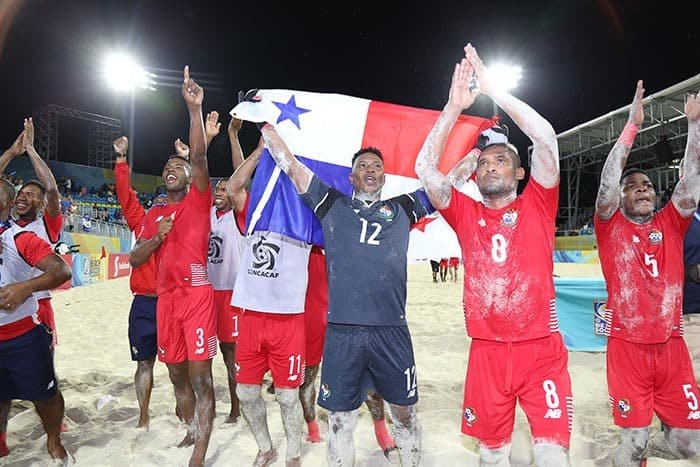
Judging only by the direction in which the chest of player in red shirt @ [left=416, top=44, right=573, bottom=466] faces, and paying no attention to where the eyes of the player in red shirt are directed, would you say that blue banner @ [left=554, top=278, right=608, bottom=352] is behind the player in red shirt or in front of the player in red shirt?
behind

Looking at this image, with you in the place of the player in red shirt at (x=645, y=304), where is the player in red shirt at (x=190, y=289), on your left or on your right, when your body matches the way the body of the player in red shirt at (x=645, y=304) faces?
on your right

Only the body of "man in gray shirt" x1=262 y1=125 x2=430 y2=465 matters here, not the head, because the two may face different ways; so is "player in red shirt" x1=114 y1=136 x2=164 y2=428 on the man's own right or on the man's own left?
on the man's own right

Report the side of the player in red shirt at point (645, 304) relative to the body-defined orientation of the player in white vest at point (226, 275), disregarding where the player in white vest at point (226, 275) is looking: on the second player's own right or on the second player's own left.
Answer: on the second player's own left

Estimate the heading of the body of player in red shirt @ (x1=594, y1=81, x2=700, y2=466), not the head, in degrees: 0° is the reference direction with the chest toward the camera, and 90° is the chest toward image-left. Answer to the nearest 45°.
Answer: approximately 0°

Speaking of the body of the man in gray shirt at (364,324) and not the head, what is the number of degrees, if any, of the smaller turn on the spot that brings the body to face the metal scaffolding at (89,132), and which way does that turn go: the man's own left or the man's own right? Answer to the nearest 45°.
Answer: approximately 135° to the man's own right

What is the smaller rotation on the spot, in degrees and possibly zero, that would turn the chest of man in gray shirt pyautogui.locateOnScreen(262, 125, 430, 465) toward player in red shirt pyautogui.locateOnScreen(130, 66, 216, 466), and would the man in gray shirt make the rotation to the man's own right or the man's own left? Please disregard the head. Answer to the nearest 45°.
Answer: approximately 135° to the man's own right

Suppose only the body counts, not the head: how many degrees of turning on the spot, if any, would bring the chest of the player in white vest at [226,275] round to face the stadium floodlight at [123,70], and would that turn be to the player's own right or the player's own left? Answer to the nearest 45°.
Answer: approximately 180°

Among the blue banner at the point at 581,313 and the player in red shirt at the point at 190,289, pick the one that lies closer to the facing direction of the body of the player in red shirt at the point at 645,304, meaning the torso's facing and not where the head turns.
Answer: the player in red shirt

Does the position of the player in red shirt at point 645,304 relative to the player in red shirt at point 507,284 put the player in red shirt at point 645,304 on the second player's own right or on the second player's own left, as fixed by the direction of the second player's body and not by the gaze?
on the second player's own left
